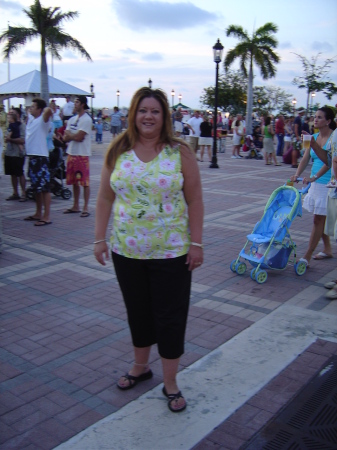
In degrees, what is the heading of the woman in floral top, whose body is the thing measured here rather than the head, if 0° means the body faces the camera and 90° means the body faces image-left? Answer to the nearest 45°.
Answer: approximately 0°

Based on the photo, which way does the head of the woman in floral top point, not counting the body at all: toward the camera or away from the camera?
toward the camera

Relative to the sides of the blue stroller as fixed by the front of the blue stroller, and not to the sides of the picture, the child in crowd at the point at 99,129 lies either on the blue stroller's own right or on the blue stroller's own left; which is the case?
on the blue stroller's own right

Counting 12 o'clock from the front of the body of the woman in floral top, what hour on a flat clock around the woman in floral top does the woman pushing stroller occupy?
The woman pushing stroller is roughly at 7 o'clock from the woman in floral top.

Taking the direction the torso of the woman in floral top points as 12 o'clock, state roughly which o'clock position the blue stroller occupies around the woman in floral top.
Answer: The blue stroller is roughly at 7 o'clock from the woman in floral top.
